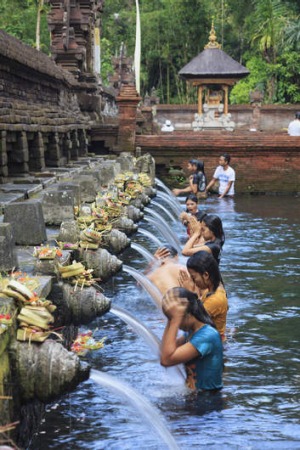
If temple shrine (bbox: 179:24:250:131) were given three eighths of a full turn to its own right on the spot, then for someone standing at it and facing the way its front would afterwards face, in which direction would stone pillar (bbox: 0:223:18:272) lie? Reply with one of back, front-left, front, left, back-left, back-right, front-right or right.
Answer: back-left

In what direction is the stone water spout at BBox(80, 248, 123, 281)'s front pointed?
to the viewer's right

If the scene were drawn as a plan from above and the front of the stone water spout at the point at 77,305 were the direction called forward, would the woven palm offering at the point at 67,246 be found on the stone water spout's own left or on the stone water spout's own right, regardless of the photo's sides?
on the stone water spout's own left

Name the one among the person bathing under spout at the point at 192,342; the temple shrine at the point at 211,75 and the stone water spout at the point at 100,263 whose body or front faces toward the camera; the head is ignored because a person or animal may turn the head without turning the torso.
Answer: the temple shrine

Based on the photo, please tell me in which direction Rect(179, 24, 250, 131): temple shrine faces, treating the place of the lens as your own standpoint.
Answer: facing the viewer

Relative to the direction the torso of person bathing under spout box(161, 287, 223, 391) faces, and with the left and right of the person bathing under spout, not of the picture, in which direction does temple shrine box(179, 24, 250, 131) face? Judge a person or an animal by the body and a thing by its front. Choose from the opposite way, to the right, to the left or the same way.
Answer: to the left

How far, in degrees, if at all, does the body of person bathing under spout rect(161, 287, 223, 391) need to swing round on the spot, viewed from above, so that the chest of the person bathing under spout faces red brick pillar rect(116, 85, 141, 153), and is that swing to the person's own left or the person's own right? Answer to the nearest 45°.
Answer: approximately 90° to the person's own right

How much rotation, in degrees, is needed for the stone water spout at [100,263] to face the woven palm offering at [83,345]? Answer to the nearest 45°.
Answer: approximately 90° to its right

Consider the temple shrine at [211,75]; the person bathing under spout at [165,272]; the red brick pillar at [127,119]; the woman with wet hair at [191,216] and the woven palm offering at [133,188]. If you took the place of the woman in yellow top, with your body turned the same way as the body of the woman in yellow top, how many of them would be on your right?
5

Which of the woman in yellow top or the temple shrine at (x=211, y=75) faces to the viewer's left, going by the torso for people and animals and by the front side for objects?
the woman in yellow top

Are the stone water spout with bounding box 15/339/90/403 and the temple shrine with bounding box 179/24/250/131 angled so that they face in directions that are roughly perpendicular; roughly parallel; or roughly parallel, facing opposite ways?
roughly perpendicular

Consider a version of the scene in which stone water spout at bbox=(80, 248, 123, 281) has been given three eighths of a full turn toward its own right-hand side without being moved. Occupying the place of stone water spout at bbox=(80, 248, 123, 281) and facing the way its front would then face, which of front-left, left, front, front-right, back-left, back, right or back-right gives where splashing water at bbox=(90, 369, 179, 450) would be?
front-left

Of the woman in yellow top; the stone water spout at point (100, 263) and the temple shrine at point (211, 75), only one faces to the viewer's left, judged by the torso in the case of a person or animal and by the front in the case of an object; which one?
the woman in yellow top

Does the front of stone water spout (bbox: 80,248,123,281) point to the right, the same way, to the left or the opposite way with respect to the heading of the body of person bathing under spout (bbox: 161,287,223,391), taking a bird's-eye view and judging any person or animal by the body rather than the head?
the opposite way

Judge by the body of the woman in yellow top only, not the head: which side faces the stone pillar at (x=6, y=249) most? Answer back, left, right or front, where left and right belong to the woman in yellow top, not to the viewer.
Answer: front

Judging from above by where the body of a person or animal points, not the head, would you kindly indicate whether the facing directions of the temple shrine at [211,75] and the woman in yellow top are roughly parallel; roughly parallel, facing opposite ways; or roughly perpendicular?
roughly perpendicular

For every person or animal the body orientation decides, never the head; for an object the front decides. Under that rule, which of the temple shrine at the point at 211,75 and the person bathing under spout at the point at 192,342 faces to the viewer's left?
the person bathing under spout

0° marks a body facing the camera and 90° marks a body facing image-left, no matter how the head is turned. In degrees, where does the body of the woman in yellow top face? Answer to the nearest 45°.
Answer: approximately 90°
